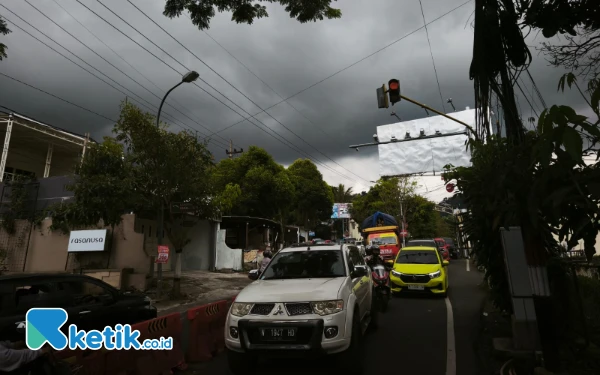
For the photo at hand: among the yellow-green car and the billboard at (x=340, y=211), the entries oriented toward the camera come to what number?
2

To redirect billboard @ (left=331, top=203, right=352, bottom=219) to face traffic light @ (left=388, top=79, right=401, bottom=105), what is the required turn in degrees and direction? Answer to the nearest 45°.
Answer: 0° — it already faces it

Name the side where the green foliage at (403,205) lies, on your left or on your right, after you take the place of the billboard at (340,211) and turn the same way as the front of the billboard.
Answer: on your left

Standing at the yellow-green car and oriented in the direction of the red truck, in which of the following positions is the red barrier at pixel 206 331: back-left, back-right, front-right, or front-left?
back-left

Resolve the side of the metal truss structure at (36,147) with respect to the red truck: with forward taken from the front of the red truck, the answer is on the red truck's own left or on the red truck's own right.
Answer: on the red truck's own right

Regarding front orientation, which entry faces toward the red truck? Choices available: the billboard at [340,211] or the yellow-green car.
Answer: the billboard

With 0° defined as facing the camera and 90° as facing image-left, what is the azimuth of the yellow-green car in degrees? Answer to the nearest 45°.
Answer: approximately 0°

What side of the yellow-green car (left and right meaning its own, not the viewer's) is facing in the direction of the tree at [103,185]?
right
